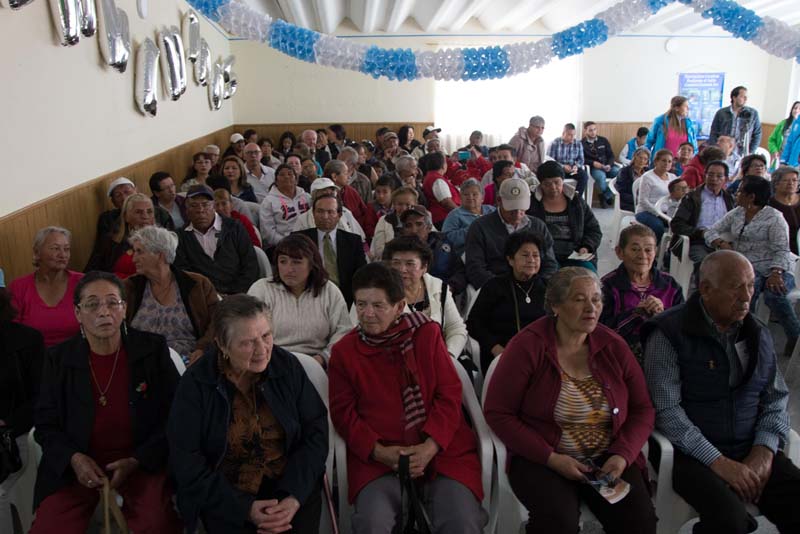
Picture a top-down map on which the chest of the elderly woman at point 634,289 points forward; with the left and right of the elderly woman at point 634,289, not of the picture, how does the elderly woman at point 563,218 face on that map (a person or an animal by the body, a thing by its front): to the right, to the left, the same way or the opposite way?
the same way

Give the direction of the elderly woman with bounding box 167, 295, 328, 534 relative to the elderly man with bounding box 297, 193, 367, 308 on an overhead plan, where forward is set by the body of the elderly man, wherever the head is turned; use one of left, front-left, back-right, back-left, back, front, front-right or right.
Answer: front

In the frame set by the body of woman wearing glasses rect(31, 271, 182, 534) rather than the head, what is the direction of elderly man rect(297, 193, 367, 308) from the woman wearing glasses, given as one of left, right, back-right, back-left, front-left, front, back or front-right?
back-left

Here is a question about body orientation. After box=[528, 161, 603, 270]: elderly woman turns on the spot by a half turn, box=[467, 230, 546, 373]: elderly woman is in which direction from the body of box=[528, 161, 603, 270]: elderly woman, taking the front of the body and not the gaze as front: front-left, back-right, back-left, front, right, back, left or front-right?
back

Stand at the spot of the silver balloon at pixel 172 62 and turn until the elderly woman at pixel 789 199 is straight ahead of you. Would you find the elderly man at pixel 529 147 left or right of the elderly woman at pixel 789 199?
left

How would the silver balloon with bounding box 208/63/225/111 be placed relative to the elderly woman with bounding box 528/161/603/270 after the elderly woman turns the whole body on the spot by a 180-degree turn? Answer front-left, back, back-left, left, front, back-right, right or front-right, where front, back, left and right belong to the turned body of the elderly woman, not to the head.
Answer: front-left

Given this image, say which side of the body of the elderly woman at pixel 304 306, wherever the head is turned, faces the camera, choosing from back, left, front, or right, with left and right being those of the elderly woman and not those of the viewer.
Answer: front

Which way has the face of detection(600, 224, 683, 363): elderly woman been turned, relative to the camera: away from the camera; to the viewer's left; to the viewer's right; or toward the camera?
toward the camera

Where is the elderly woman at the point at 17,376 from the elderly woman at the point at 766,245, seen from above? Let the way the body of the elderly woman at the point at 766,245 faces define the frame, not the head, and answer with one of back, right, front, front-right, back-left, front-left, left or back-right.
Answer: front

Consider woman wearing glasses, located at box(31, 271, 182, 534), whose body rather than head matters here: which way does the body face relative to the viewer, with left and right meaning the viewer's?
facing the viewer

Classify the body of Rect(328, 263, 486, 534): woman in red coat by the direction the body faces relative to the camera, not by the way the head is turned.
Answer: toward the camera

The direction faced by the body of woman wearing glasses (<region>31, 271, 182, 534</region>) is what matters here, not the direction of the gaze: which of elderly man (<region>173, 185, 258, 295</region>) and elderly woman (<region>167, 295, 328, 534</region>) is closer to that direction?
the elderly woman

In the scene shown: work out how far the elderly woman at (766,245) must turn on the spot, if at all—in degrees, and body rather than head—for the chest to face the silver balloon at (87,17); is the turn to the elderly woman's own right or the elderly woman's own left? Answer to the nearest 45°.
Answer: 0° — they already face it

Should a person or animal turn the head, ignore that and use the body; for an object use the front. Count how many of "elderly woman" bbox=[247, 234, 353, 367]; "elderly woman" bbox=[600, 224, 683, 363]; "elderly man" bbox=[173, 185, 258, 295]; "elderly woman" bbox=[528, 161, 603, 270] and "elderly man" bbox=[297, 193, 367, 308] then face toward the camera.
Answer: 5

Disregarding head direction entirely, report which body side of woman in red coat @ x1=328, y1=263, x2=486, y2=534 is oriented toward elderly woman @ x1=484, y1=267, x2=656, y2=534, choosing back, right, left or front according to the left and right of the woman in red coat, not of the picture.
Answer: left

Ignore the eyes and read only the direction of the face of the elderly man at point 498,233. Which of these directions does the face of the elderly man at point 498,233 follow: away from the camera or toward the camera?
toward the camera
